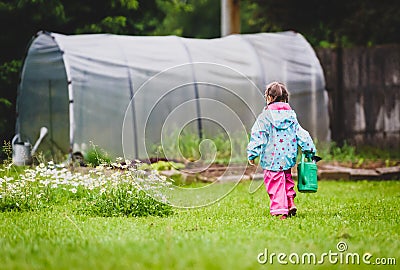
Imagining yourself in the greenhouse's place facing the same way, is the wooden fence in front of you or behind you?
behind

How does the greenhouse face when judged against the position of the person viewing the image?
facing the viewer and to the left of the viewer

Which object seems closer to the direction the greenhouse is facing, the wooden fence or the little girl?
the little girl

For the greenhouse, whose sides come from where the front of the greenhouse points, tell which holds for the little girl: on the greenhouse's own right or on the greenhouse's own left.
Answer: on the greenhouse's own left
